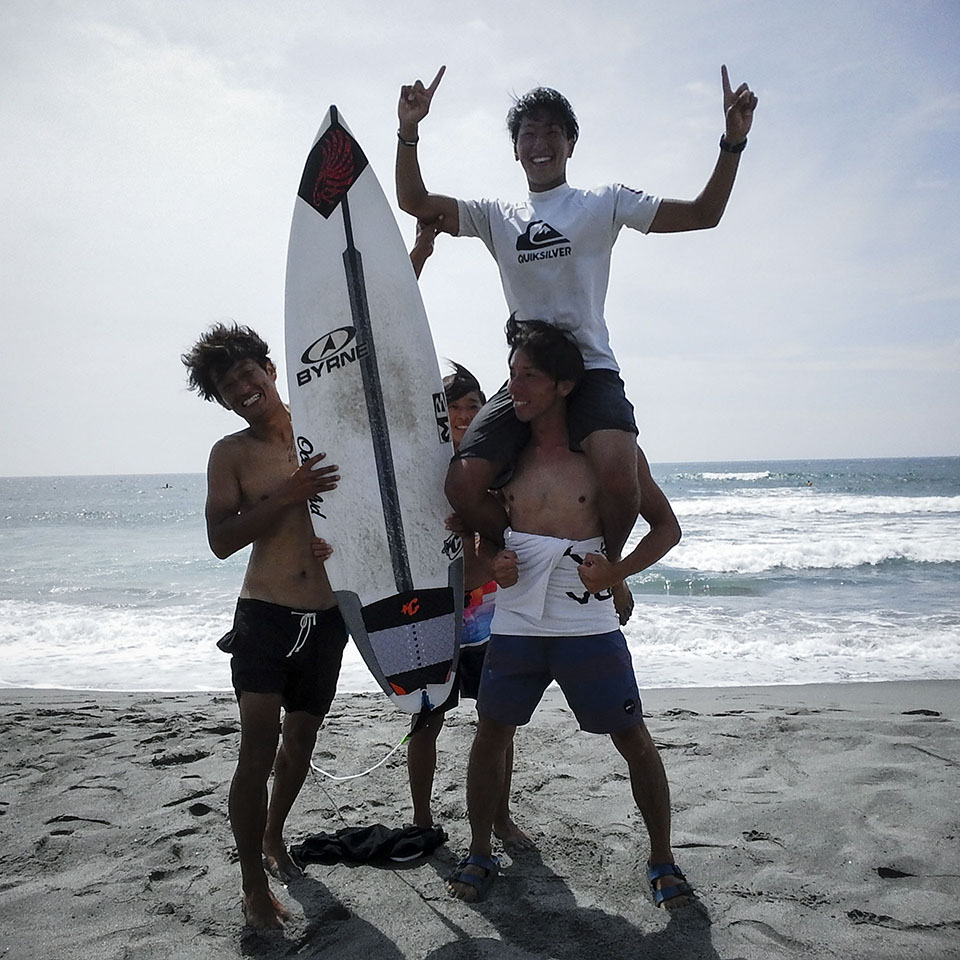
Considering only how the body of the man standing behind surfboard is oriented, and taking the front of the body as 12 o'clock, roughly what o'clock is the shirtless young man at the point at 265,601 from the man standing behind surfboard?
The shirtless young man is roughly at 2 o'clock from the man standing behind surfboard.

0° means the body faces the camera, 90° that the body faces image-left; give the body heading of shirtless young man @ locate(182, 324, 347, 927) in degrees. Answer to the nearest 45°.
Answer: approximately 315°

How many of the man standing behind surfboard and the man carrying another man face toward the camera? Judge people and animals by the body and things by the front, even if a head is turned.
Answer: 2

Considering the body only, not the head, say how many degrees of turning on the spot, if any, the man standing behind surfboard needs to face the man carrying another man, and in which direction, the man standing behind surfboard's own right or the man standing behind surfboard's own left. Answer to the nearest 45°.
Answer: approximately 45° to the man standing behind surfboard's own left

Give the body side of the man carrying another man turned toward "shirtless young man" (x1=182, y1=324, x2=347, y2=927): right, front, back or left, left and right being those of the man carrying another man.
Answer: right

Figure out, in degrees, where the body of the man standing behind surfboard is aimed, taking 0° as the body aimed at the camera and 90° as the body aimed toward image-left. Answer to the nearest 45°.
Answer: approximately 0°

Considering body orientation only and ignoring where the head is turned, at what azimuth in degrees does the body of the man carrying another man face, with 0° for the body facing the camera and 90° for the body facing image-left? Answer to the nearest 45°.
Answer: approximately 0°

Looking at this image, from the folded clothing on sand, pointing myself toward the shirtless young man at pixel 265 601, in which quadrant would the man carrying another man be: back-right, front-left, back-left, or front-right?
back-left
